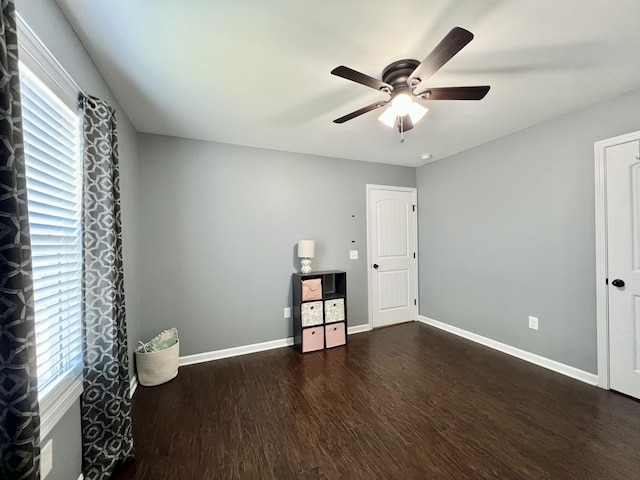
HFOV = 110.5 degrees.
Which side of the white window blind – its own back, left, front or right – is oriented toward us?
right

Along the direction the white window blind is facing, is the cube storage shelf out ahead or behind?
ahead

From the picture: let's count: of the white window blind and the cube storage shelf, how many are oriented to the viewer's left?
0

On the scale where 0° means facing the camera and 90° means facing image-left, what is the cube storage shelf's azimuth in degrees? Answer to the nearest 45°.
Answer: approximately 315°

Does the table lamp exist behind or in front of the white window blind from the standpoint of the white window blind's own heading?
in front

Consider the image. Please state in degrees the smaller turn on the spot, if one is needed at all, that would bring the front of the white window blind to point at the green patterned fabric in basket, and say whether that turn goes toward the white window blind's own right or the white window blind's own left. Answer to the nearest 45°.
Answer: approximately 45° to the white window blind's own left

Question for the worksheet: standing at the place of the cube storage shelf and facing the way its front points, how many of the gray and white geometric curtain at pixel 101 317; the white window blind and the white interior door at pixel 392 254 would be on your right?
2

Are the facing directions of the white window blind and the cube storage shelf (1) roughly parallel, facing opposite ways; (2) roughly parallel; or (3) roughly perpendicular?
roughly perpendicular

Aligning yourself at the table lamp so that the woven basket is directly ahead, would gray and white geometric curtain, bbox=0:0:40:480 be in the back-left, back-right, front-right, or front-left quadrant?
front-left

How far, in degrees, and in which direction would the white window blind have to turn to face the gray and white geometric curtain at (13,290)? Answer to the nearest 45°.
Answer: approximately 90° to its right

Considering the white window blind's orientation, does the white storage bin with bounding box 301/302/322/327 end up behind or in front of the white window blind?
in front
